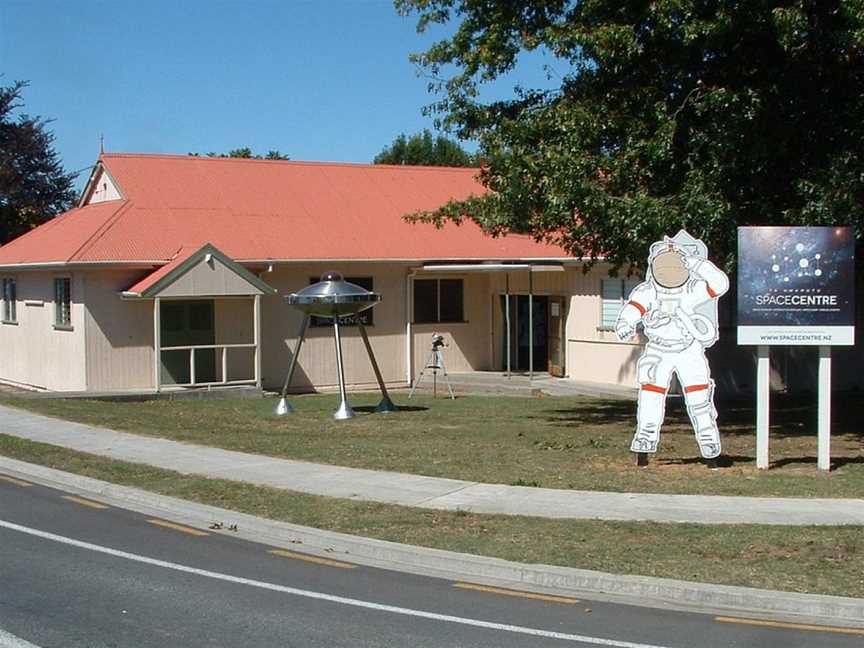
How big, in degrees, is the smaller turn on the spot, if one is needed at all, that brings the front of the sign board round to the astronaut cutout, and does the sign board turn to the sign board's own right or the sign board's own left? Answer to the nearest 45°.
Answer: approximately 90° to the sign board's own right

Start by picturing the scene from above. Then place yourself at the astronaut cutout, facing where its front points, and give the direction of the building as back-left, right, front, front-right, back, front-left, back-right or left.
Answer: back-right

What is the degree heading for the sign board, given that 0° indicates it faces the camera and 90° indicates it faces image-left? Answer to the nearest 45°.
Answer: approximately 0°

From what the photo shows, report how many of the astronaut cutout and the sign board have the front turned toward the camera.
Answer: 2

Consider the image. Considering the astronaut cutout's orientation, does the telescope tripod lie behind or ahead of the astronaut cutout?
behind

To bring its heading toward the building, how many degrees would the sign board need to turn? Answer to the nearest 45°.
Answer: approximately 135° to its right

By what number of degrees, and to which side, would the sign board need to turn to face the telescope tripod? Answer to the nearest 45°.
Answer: approximately 135° to its right

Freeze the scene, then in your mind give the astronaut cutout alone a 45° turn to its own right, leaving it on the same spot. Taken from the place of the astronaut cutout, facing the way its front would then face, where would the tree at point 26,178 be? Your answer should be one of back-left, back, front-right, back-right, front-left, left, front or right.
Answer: right

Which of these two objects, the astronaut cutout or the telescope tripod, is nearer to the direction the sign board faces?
the astronaut cutout
